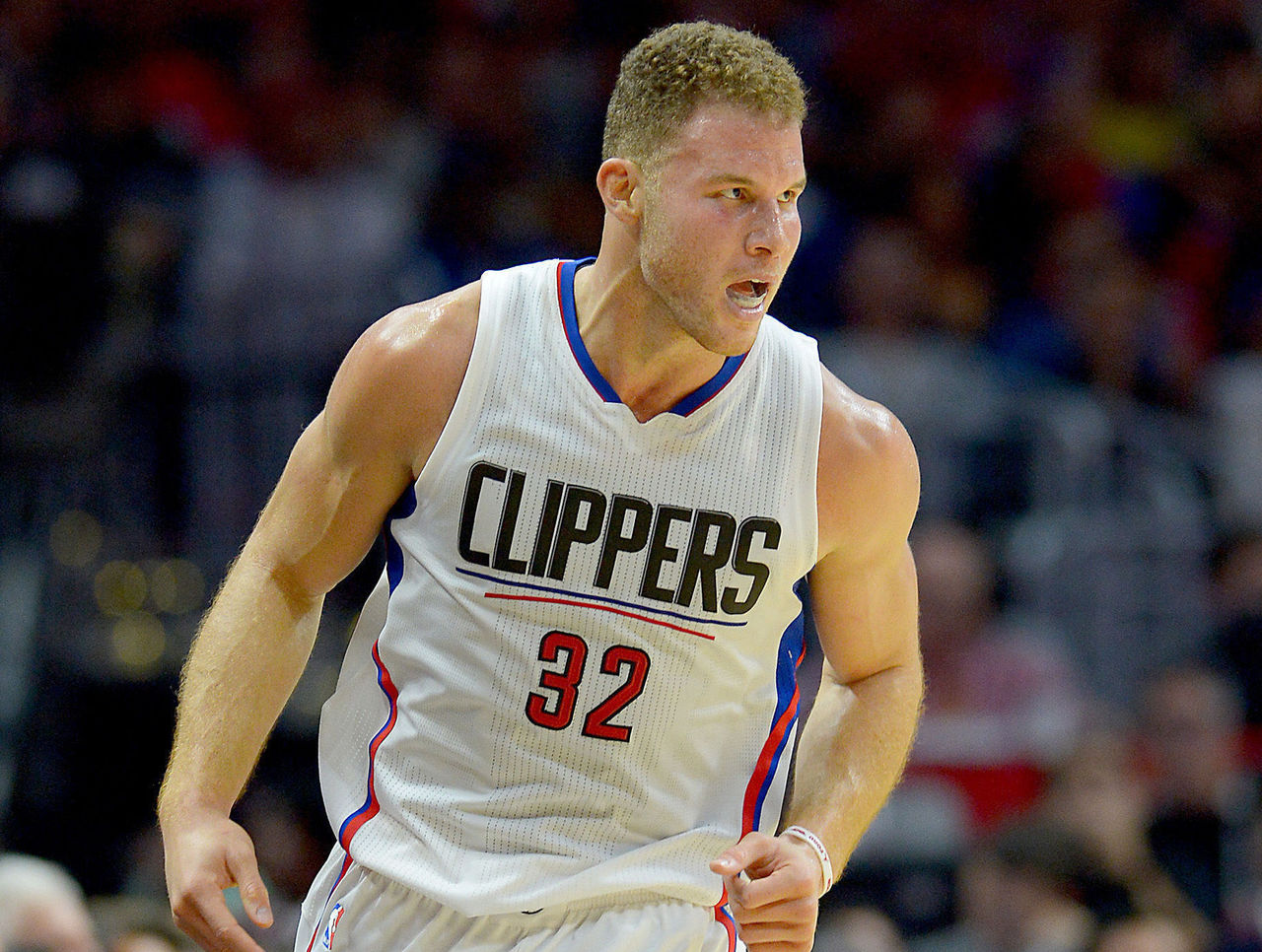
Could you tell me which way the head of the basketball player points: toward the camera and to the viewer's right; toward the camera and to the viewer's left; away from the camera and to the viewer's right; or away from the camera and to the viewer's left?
toward the camera and to the viewer's right

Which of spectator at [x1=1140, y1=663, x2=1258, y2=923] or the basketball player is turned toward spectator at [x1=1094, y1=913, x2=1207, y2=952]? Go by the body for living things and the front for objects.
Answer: spectator at [x1=1140, y1=663, x2=1258, y2=923]

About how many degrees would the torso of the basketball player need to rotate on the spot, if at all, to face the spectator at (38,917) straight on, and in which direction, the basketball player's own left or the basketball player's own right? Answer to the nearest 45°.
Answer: approximately 135° to the basketball player's own right

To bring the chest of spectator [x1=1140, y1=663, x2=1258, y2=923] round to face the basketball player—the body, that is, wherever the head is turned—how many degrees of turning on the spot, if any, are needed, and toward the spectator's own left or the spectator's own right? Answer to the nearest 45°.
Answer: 0° — they already face them

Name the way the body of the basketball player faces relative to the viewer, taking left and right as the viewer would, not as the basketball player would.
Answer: facing the viewer

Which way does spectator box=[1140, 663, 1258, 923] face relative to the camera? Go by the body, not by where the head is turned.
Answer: toward the camera

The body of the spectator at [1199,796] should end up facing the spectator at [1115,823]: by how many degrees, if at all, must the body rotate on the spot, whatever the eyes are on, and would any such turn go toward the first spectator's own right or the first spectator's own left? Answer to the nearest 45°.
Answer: approximately 45° to the first spectator's own right

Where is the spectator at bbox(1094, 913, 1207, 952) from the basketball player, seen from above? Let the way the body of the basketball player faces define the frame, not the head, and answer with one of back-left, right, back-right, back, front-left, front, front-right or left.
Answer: back-left

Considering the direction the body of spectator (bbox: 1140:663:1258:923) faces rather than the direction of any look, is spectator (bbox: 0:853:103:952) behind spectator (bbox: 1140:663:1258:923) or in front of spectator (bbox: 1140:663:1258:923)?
in front

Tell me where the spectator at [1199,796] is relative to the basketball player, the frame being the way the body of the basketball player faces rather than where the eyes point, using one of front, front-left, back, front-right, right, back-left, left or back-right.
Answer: back-left

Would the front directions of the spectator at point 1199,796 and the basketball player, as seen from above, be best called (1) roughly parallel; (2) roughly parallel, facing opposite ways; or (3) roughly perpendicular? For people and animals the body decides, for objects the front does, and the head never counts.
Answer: roughly parallel

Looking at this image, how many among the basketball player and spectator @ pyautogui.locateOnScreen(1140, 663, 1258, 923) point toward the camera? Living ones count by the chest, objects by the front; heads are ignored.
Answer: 2

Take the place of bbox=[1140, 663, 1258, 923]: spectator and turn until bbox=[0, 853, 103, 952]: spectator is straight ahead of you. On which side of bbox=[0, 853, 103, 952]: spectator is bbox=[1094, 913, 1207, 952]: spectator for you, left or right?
left

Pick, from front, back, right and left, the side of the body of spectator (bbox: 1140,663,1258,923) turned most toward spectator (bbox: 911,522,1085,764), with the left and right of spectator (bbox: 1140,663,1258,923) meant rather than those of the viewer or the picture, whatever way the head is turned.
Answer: right
